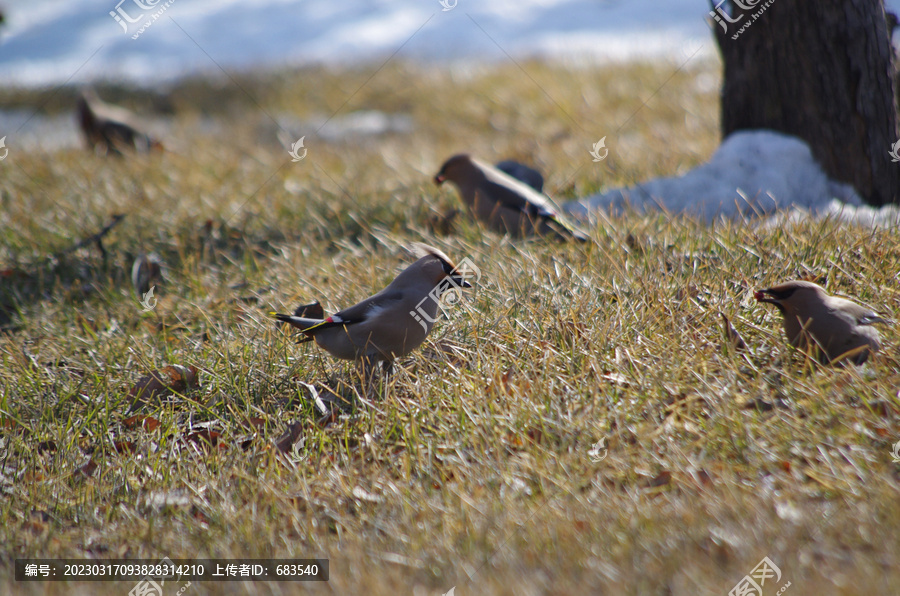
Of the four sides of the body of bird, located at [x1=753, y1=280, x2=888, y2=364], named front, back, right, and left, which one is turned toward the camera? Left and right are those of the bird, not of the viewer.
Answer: left

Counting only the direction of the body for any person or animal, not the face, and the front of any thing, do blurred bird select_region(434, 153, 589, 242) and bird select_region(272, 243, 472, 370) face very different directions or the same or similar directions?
very different directions

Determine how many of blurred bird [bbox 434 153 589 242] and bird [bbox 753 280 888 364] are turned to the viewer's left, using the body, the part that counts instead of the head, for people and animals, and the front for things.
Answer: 2

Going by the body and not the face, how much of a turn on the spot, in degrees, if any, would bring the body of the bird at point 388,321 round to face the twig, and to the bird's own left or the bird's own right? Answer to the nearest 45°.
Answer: approximately 135° to the bird's own left

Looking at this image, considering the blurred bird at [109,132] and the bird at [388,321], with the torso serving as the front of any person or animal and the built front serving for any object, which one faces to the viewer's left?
the blurred bird

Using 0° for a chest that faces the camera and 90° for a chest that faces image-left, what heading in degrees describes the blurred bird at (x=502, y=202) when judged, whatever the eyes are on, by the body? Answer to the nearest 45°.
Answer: approximately 90°

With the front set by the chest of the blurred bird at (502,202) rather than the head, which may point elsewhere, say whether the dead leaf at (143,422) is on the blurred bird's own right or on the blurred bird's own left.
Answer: on the blurred bird's own left

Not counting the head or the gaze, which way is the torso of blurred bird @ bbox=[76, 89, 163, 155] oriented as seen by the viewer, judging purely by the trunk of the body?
to the viewer's left

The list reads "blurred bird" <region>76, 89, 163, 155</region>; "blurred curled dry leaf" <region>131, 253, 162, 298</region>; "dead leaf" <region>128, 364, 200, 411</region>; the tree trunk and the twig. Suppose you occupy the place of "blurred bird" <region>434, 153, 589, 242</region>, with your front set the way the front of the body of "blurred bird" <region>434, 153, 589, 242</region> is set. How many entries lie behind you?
1

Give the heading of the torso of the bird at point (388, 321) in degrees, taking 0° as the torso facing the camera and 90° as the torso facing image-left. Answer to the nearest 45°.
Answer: approximately 270°

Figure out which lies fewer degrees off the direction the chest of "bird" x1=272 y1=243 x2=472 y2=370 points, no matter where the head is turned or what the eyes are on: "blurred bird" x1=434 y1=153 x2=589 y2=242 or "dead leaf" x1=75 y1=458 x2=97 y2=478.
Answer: the blurred bird

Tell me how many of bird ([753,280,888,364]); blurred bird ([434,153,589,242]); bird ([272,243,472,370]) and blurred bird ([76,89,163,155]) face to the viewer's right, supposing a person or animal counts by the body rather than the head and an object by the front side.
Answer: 1

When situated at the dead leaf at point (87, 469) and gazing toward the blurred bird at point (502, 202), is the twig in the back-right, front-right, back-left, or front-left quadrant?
front-left
